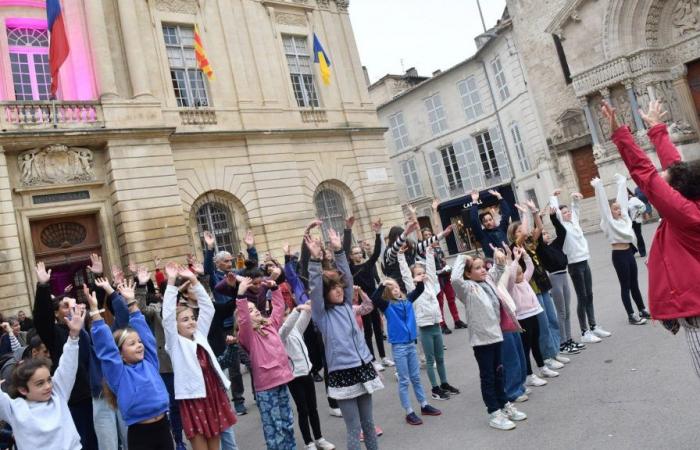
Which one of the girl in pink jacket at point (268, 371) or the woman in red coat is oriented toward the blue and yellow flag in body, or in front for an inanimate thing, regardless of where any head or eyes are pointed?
the woman in red coat

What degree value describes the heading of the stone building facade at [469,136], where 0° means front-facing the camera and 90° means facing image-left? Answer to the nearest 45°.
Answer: approximately 45°

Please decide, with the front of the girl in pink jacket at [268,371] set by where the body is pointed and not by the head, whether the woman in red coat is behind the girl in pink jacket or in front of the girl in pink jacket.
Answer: in front

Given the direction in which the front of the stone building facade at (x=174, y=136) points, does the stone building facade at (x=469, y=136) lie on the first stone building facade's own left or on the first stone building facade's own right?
on the first stone building facade's own left

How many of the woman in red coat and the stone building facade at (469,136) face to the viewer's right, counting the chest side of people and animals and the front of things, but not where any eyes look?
0

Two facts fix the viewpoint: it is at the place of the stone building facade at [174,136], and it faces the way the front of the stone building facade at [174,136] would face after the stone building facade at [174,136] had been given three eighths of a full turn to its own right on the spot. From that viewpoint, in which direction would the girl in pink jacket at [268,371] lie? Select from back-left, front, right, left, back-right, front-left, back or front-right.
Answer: left

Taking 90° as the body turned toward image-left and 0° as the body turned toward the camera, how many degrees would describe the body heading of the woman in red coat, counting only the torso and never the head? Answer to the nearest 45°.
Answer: approximately 135°

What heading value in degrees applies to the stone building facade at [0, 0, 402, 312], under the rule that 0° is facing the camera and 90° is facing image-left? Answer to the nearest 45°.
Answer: approximately 315°

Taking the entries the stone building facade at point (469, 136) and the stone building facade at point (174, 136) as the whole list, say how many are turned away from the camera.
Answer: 0
